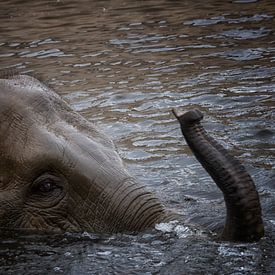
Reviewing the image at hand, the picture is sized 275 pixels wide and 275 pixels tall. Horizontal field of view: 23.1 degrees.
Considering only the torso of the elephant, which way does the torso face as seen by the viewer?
to the viewer's right
